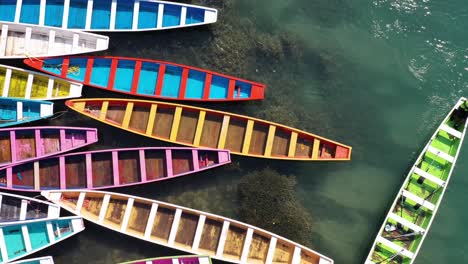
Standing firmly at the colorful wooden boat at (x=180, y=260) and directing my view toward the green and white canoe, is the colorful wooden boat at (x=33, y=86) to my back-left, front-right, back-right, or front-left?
back-left

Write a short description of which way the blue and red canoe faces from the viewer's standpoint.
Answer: facing to the left of the viewer
